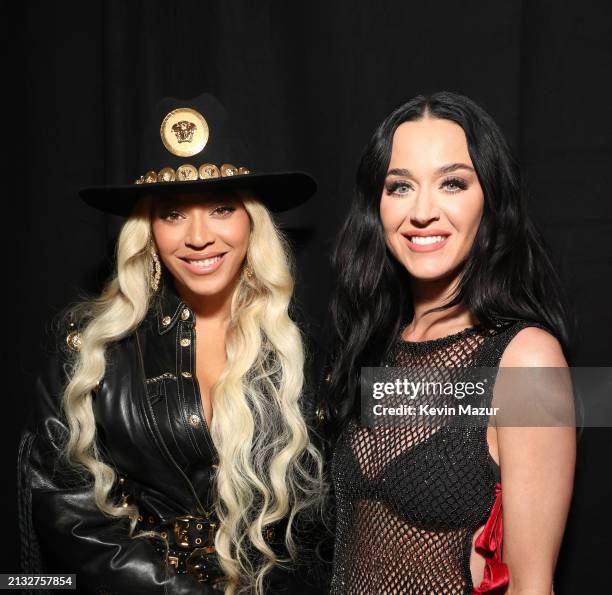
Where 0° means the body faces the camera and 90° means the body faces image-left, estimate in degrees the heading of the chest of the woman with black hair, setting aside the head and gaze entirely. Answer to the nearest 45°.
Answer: approximately 45°

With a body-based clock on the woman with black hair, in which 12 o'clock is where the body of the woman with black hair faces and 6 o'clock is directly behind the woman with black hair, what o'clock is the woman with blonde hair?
The woman with blonde hair is roughly at 2 o'clock from the woman with black hair.
